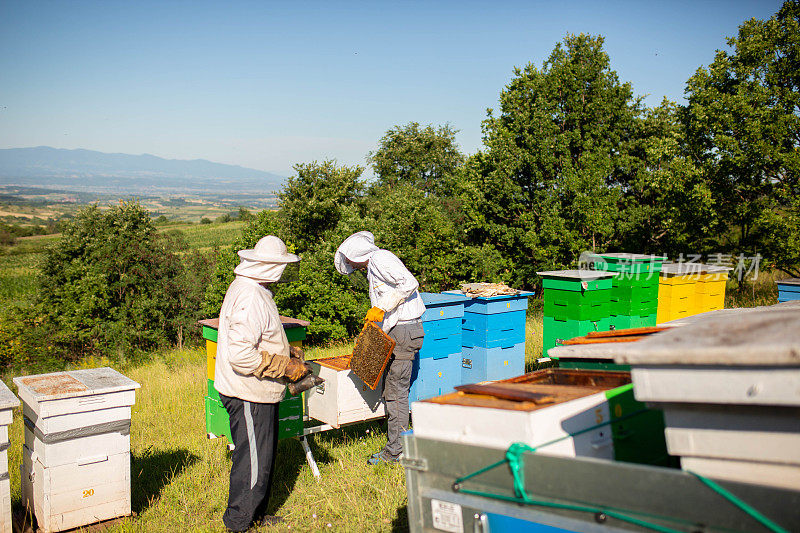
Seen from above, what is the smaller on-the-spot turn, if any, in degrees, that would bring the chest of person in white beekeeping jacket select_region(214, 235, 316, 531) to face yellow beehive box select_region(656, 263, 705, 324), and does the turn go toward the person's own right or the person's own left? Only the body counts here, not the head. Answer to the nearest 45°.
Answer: approximately 45° to the person's own left

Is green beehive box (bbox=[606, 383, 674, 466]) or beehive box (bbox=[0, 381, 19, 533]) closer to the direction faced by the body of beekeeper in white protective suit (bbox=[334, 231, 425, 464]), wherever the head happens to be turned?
the beehive box

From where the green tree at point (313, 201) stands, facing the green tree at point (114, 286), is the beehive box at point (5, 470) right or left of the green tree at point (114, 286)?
left

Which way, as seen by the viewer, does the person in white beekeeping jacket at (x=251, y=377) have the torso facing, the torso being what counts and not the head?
to the viewer's right

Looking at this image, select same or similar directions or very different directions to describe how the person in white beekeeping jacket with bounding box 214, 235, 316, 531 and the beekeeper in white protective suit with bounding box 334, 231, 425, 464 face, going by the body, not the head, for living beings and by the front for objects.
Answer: very different directions

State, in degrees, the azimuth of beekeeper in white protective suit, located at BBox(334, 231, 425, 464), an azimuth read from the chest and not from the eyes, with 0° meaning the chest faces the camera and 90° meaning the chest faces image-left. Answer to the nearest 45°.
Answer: approximately 90°

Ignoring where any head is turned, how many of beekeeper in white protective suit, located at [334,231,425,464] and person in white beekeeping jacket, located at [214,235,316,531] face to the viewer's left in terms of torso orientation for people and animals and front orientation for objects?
1
